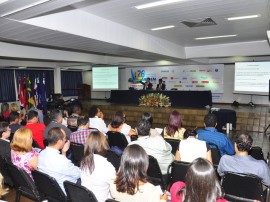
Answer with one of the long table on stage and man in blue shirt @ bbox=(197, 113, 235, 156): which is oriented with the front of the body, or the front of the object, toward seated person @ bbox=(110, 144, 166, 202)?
the long table on stage

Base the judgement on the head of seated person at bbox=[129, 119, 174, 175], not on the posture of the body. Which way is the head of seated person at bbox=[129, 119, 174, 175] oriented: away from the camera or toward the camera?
away from the camera

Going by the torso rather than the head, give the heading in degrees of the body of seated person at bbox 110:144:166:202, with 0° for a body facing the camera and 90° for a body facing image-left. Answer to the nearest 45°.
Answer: approximately 180°

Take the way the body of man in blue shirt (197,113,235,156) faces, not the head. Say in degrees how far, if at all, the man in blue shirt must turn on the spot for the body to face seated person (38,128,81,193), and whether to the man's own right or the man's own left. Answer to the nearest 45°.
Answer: approximately 135° to the man's own left

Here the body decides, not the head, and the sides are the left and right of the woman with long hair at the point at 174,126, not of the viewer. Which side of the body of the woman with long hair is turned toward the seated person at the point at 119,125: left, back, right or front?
left

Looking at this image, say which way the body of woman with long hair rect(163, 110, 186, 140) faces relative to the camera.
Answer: away from the camera

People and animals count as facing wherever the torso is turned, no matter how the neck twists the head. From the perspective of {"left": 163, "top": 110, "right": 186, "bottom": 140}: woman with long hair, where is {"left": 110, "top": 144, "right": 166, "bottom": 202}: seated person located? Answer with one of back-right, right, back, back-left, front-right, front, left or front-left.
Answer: back

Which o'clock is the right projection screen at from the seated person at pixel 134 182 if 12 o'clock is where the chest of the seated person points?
The right projection screen is roughly at 1 o'clock from the seated person.

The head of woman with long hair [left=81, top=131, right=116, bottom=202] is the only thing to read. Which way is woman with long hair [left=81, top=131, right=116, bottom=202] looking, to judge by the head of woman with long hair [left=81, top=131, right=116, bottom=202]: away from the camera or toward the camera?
away from the camera

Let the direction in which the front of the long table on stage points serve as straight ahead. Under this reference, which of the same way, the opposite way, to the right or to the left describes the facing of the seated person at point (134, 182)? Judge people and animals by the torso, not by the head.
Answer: the opposite way

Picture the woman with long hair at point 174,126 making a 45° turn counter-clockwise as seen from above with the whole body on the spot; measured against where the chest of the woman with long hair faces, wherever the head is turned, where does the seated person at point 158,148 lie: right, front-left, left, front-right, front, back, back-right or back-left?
back-left
